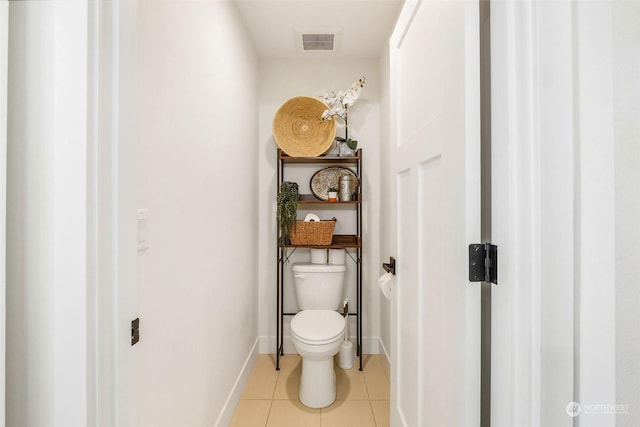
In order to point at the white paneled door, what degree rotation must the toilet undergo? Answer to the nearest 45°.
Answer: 0° — it already faces it

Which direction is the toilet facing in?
toward the camera
